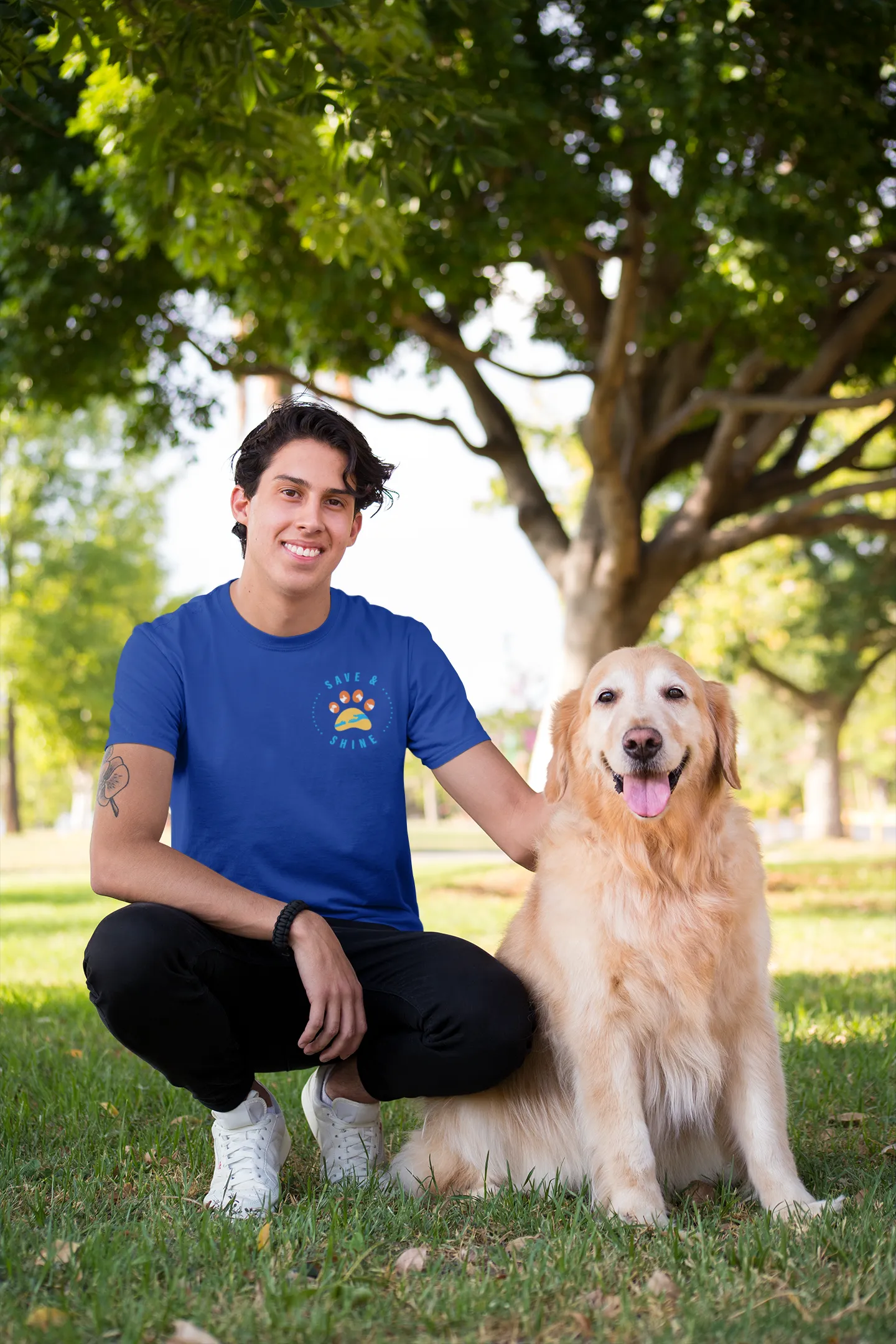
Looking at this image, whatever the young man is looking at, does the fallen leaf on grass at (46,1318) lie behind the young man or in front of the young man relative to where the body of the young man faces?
in front

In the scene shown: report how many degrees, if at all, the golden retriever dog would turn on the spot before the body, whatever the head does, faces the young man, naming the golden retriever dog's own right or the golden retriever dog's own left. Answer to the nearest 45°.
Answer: approximately 90° to the golden retriever dog's own right

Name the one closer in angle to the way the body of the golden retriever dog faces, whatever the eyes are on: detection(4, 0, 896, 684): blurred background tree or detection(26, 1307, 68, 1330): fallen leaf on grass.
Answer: the fallen leaf on grass

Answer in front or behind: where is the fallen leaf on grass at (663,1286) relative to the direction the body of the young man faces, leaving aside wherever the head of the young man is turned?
in front

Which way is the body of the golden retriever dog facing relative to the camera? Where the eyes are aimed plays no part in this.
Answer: toward the camera

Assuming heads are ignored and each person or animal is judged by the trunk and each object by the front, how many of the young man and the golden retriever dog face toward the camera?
2

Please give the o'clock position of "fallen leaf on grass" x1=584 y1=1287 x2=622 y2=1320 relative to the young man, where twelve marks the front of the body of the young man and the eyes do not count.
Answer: The fallen leaf on grass is roughly at 11 o'clock from the young man.

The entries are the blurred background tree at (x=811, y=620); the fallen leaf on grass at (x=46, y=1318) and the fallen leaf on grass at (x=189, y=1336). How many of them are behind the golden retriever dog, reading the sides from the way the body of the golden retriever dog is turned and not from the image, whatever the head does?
1

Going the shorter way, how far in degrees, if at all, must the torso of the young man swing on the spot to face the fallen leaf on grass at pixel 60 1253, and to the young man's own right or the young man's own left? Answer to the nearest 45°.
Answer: approximately 45° to the young man's own right

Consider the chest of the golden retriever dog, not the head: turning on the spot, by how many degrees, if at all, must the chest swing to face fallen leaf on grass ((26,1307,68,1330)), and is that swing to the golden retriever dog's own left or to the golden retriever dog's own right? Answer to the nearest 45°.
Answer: approximately 45° to the golden retriever dog's own right

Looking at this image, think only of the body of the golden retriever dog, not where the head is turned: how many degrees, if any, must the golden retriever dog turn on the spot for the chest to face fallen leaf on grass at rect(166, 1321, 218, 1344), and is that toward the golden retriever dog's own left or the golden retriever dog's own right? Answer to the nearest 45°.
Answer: approximately 45° to the golden retriever dog's own right

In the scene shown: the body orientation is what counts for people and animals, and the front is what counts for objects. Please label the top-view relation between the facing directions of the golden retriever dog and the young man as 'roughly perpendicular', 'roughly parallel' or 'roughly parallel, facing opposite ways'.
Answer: roughly parallel

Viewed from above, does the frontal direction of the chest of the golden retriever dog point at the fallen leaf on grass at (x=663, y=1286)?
yes

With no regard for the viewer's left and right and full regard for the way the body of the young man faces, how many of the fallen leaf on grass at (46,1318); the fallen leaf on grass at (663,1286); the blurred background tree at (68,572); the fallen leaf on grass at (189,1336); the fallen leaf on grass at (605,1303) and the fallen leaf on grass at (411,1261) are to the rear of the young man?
1

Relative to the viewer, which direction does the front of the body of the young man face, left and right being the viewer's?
facing the viewer

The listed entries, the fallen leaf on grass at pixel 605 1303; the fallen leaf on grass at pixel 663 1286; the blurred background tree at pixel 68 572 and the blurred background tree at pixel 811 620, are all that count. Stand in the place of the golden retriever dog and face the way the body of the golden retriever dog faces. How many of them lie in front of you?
2
